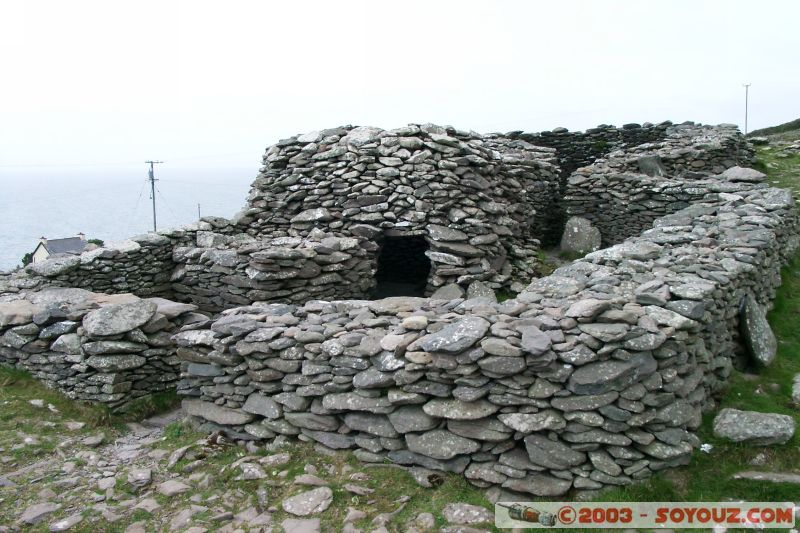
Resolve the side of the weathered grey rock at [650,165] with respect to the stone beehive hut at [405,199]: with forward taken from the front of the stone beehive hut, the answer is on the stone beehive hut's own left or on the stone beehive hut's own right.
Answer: on the stone beehive hut's own left

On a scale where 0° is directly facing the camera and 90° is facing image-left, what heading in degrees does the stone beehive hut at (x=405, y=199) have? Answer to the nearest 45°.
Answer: approximately 0°

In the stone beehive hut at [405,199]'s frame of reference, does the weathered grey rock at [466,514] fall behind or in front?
in front

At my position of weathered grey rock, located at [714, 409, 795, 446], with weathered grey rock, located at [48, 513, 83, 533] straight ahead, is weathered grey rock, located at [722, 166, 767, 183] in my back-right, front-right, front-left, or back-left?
back-right

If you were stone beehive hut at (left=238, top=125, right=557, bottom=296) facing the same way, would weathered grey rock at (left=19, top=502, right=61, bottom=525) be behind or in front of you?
in front
